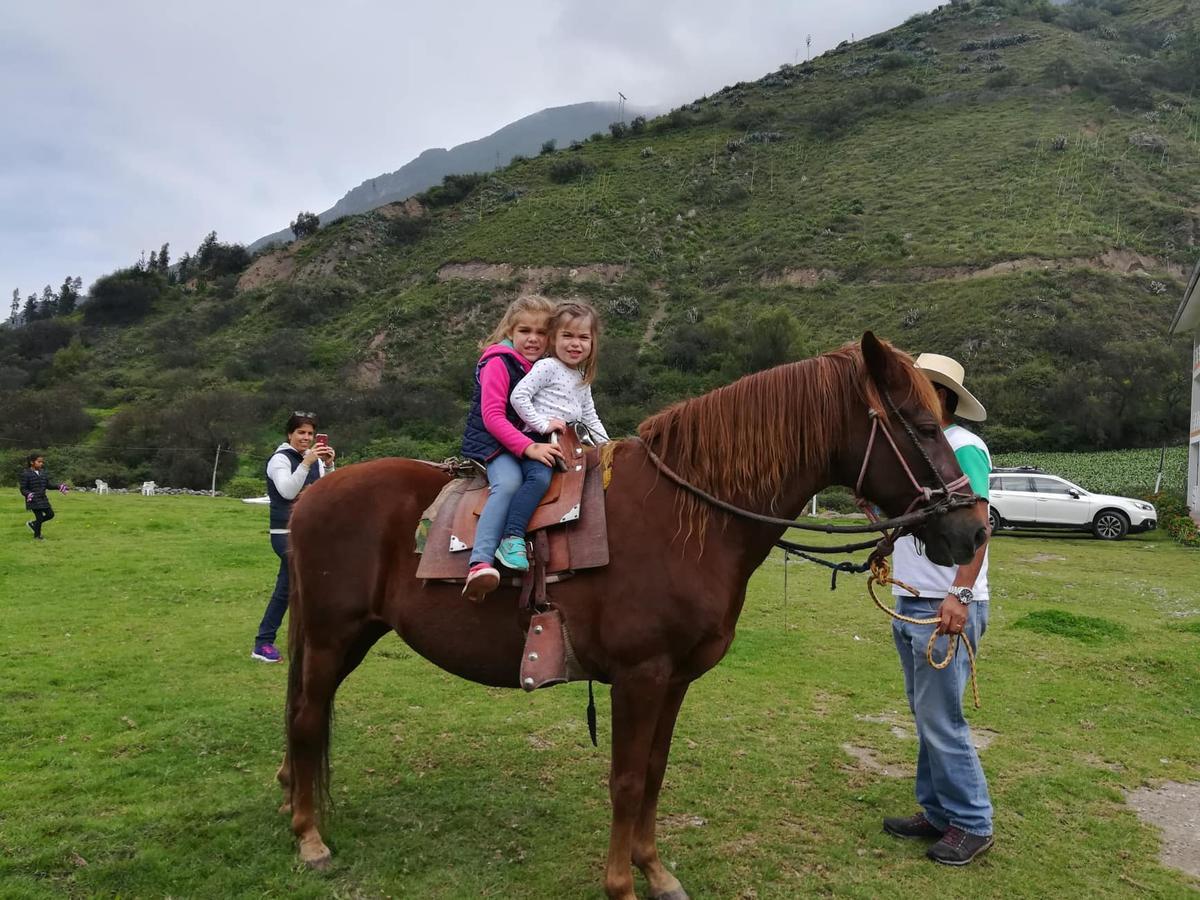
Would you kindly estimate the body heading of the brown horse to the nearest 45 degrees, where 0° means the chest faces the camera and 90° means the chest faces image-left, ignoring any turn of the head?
approximately 270°

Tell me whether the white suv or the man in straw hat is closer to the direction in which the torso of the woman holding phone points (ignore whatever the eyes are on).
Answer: the man in straw hat

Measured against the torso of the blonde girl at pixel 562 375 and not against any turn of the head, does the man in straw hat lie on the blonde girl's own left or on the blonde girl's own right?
on the blonde girl's own left

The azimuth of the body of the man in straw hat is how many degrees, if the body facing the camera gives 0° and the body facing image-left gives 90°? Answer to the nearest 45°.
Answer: approximately 45°

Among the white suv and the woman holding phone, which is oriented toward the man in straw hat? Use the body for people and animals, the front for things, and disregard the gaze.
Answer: the woman holding phone

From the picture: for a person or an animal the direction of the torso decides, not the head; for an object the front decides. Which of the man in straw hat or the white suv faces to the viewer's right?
the white suv

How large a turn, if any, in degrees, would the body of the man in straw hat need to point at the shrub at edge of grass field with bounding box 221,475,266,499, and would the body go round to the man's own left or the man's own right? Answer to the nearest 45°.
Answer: approximately 90° to the man's own right

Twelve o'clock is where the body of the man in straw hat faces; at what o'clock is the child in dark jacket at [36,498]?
The child in dark jacket is roughly at 2 o'clock from the man in straw hat.

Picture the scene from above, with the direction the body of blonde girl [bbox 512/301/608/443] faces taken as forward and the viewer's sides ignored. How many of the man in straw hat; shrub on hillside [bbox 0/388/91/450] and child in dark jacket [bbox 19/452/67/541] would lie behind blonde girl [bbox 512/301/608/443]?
2

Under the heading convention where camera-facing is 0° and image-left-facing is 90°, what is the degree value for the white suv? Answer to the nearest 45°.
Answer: approximately 270°

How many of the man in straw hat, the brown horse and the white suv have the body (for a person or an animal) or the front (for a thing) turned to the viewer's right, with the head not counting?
2
